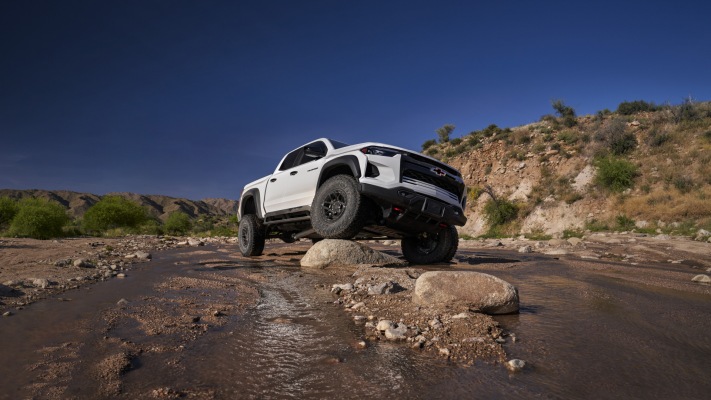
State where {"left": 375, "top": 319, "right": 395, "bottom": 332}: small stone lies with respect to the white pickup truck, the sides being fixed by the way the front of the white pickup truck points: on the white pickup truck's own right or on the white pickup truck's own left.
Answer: on the white pickup truck's own right

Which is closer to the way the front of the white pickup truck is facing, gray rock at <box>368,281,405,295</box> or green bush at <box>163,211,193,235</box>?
the gray rock

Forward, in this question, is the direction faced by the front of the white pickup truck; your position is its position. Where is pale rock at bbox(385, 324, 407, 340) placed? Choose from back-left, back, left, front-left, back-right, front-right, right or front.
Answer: front-right

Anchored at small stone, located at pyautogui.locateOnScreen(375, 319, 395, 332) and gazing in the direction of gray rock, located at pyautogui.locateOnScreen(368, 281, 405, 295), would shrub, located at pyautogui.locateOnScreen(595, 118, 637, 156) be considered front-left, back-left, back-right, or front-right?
front-right

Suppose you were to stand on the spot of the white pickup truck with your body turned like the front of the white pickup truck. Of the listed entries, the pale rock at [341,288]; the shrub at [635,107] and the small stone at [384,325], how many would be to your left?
1

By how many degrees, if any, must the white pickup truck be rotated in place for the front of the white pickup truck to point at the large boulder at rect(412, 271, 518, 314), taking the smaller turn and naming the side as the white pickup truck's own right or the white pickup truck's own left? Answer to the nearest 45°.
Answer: approximately 45° to the white pickup truck's own right

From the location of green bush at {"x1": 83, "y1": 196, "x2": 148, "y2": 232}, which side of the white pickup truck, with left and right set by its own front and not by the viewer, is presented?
back

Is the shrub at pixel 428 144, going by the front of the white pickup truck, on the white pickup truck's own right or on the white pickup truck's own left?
on the white pickup truck's own left

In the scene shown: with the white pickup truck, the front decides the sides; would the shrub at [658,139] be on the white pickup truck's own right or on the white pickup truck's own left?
on the white pickup truck's own left

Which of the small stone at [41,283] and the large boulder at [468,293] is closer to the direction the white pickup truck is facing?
the large boulder

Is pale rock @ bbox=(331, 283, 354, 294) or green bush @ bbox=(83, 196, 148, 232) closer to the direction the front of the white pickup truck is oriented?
the pale rock

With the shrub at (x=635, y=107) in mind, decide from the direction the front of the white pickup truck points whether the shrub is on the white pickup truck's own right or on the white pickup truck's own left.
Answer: on the white pickup truck's own left

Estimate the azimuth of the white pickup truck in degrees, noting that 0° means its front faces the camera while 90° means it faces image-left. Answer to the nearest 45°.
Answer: approximately 315°

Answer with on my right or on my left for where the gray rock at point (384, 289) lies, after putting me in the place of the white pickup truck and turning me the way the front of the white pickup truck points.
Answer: on my right

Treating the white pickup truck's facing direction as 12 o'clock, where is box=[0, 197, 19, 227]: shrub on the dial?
The shrub is roughly at 6 o'clock from the white pickup truck.

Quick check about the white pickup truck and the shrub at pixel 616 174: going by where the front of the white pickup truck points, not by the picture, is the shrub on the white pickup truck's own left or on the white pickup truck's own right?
on the white pickup truck's own left

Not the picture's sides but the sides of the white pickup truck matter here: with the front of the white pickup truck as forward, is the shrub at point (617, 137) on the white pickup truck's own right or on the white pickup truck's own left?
on the white pickup truck's own left

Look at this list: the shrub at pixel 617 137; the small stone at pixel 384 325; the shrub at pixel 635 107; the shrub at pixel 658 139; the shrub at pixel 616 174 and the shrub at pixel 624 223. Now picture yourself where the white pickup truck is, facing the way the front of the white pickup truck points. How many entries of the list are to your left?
5

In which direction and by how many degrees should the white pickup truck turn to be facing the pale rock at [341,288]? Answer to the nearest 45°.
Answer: approximately 45° to its right

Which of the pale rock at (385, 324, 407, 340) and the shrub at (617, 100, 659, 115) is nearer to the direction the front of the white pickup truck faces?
the pale rock
